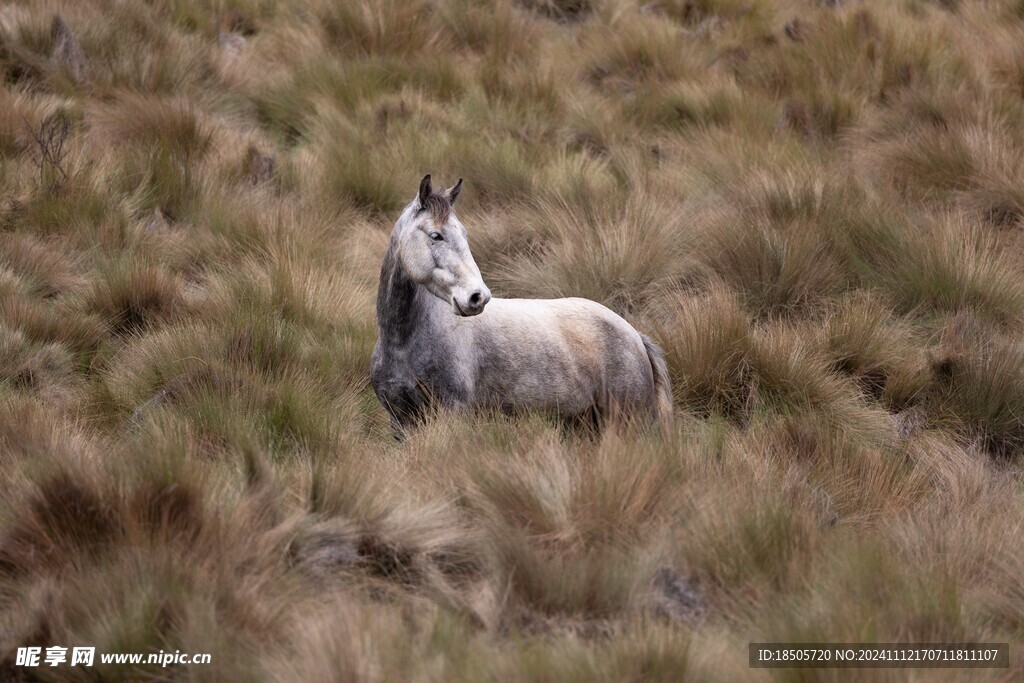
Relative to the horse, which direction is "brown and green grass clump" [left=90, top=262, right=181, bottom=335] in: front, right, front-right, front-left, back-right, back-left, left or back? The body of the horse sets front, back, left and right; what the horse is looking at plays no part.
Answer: front-right

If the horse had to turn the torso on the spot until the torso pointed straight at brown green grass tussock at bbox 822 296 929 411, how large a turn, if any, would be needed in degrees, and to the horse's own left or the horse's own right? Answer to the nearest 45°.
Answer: approximately 135° to the horse's own right

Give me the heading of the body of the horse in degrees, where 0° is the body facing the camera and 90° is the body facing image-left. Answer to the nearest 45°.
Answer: approximately 90°

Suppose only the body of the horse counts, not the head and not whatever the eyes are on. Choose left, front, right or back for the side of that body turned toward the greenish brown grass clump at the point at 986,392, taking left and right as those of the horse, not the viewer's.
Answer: back

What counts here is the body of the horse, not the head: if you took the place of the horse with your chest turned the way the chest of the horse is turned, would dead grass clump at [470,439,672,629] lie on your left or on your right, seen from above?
on your left

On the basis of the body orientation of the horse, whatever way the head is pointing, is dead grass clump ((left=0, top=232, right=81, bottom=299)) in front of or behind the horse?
in front

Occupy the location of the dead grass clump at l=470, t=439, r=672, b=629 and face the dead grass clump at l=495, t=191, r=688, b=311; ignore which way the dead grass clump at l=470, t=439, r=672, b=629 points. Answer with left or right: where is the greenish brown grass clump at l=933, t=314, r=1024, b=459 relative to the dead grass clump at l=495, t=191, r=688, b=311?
right

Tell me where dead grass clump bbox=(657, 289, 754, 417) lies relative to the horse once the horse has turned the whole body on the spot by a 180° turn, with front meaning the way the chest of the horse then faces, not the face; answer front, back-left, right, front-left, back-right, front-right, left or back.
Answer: front-left
